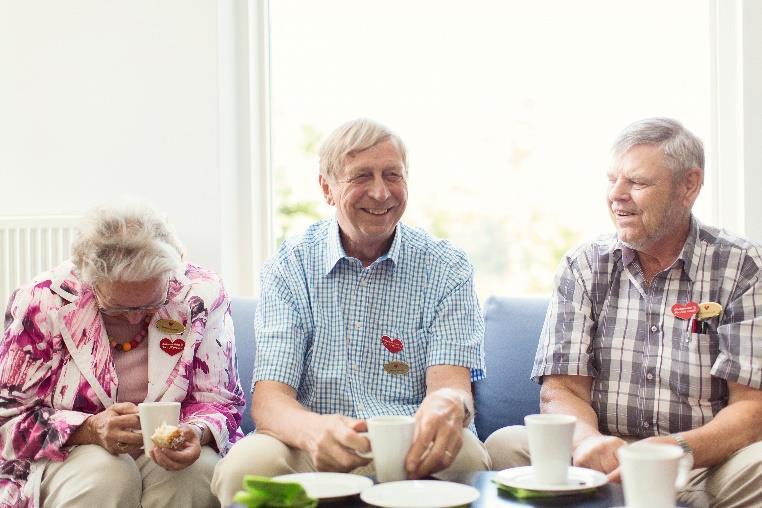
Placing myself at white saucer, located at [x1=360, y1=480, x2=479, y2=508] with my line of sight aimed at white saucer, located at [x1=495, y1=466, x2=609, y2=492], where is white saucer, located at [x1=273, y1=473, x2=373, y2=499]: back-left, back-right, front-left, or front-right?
back-left

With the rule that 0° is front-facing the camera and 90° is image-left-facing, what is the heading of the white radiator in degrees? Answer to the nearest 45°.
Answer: approximately 0°

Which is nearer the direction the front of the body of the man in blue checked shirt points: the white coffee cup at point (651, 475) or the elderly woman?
the white coffee cup

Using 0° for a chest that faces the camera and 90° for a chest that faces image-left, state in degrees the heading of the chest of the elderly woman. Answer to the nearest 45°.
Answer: approximately 0°

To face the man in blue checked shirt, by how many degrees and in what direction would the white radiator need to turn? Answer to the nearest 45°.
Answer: approximately 45° to its left

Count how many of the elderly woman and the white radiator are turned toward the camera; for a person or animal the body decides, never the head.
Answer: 2
